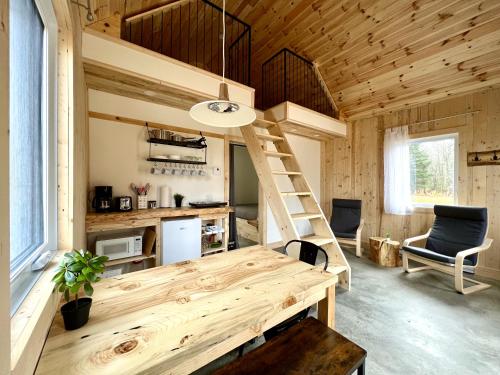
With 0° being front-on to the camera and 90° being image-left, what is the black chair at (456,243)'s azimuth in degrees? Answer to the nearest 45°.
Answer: approximately 45°

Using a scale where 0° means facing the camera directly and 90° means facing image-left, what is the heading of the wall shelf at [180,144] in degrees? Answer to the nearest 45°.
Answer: approximately 0°

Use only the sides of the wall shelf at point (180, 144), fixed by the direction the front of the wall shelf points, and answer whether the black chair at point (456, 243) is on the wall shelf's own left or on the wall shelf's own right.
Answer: on the wall shelf's own left

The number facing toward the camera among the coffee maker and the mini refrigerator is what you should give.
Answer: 2

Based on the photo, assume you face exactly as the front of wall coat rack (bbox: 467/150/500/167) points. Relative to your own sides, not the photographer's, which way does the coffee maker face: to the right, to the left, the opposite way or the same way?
to the left
